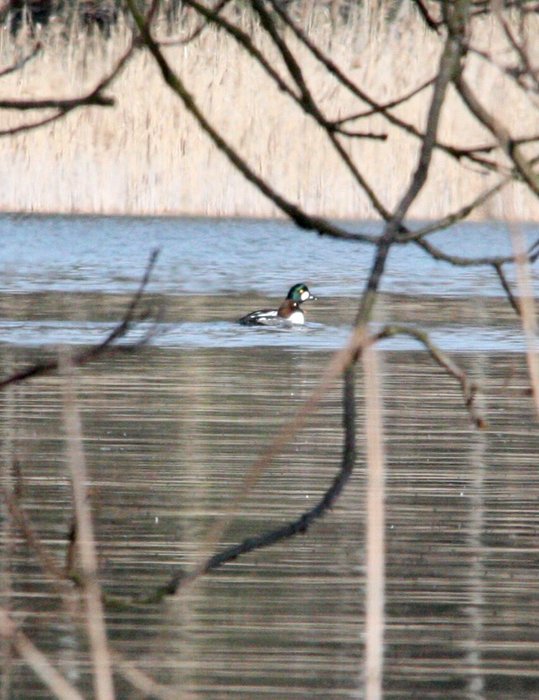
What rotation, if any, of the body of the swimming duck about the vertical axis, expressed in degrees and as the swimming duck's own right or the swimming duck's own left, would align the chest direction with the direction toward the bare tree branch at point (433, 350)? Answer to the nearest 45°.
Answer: approximately 90° to the swimming duck's own right

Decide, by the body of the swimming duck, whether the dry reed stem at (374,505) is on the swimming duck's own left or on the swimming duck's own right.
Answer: on the swimming duck's own right

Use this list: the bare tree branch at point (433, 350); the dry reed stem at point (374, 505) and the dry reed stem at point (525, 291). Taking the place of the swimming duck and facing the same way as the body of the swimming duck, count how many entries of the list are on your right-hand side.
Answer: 3

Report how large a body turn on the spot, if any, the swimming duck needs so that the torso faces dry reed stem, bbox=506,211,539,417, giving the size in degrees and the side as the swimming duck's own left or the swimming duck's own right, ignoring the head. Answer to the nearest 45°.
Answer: approximately 90° to the swimming duck's own right

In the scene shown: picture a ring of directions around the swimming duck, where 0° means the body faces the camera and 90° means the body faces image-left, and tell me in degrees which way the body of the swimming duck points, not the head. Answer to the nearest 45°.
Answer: approximately 270°
